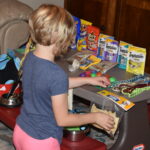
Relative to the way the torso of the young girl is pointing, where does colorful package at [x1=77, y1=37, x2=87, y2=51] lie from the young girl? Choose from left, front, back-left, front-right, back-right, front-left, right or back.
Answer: front-left

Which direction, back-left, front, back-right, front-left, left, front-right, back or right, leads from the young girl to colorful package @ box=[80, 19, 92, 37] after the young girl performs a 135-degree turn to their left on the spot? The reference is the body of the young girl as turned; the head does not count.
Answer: right

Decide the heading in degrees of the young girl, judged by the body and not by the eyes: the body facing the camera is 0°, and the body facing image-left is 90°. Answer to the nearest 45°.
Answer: approximately 225°

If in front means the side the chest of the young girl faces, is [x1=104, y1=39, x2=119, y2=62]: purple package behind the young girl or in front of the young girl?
in front

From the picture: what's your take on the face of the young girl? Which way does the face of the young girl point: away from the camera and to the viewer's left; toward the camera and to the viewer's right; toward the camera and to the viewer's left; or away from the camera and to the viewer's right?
away from the camera and to the viewer's right

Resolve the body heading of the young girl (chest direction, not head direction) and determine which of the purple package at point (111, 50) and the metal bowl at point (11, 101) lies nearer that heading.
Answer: the purple package

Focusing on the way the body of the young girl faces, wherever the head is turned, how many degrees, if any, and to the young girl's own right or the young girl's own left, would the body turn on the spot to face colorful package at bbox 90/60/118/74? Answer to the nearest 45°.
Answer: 0° — they already face it

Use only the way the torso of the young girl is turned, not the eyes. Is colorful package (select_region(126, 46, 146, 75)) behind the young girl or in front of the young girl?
in front

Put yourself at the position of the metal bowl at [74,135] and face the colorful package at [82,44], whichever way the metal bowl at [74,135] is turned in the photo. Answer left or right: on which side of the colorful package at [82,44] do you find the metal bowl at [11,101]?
left

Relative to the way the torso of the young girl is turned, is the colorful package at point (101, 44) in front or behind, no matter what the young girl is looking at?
in front
